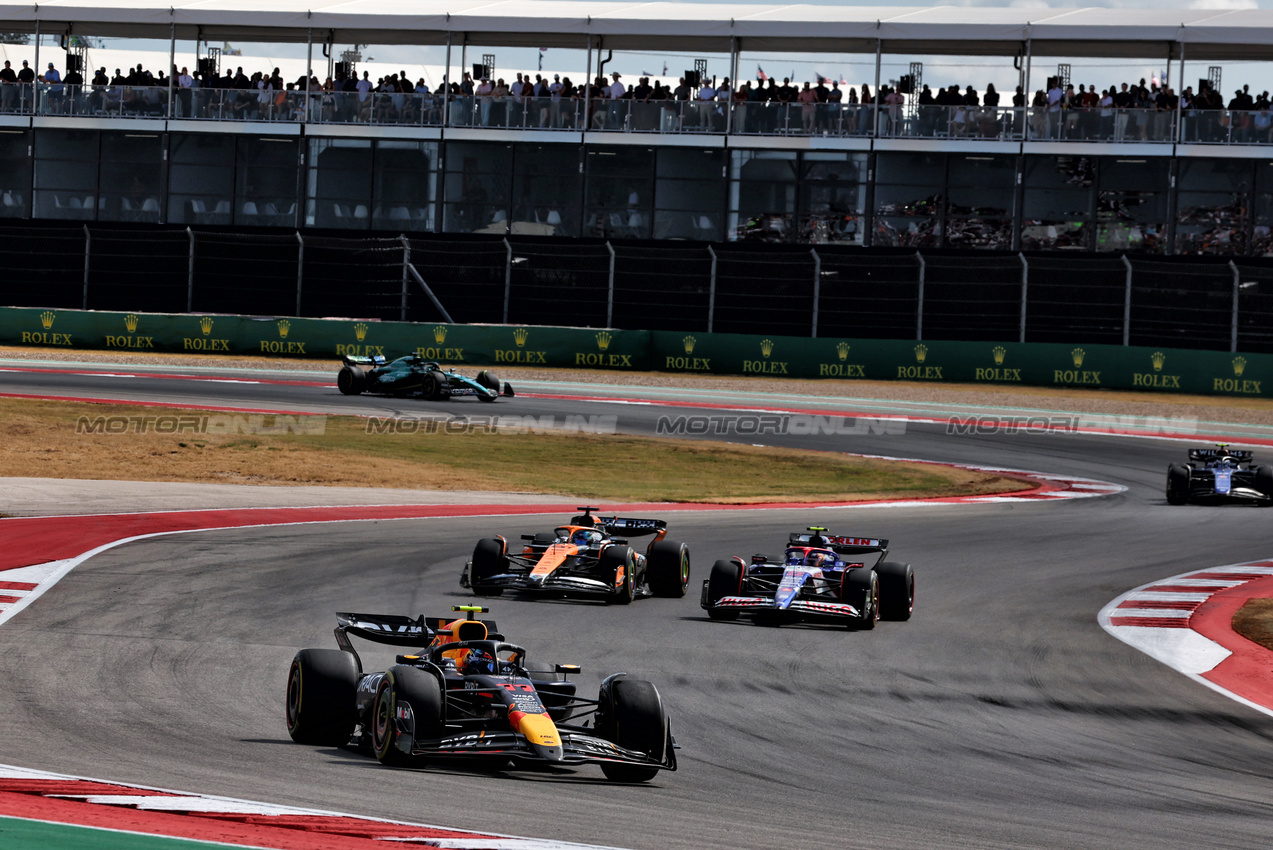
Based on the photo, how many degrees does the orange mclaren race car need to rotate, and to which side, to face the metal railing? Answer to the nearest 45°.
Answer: approximately 135° to its right

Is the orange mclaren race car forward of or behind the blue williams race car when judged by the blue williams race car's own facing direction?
forward

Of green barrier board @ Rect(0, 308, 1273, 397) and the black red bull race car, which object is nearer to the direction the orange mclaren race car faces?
the black red bull race car

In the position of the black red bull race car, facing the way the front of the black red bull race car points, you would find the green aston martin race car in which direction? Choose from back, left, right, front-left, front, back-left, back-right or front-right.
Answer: back-left

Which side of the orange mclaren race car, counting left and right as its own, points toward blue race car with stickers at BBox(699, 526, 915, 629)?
left

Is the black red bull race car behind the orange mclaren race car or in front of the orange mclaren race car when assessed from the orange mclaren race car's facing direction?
in front

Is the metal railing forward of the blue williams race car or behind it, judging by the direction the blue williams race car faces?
behind

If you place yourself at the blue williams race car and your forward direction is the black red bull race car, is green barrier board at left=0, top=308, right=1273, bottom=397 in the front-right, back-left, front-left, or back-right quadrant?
back-right

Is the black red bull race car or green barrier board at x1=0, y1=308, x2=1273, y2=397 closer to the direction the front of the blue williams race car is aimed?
the black red bull race car

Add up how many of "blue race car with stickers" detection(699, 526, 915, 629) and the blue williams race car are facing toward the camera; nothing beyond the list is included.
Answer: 2

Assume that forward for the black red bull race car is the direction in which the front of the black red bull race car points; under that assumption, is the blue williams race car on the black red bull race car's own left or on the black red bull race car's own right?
on the black red bull race car's own left
